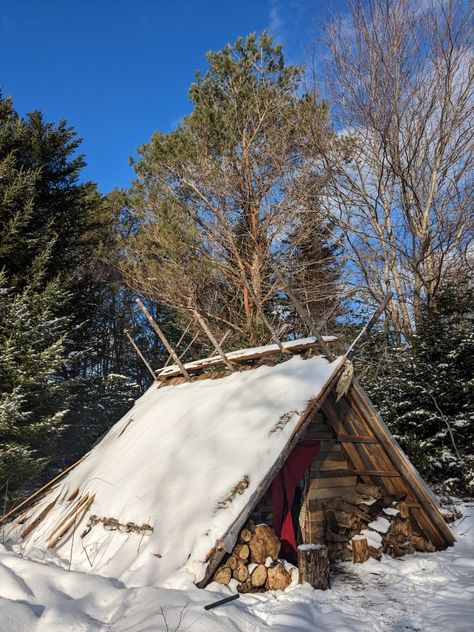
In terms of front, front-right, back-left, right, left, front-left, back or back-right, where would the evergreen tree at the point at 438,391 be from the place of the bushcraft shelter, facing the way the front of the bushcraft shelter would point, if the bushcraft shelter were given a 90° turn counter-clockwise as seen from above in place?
front

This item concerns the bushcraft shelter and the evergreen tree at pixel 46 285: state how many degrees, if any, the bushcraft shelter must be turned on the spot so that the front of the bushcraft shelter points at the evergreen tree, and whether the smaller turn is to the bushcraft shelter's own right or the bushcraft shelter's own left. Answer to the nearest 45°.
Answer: approximately 180°

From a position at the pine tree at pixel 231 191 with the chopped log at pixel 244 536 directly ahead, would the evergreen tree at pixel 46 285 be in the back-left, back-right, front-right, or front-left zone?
front-right

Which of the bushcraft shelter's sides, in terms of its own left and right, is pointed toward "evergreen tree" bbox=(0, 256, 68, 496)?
back

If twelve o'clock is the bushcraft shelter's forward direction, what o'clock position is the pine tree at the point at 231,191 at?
The pine tree is roughly at 8 o'clock from the bushcraft shelter.

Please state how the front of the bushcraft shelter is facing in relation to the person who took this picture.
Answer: facing the viewer and to the right of the viewer
